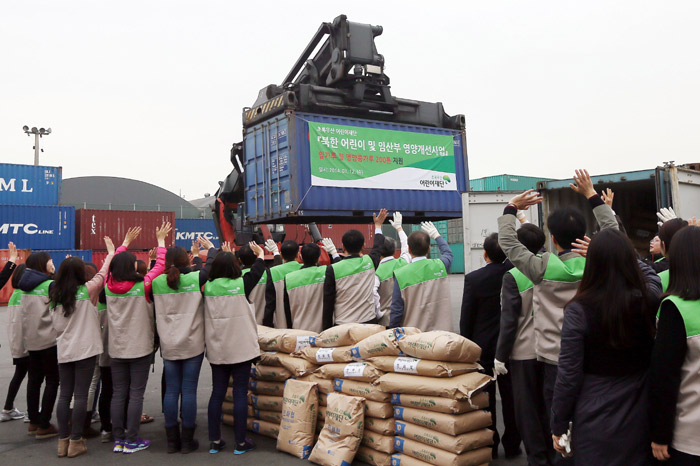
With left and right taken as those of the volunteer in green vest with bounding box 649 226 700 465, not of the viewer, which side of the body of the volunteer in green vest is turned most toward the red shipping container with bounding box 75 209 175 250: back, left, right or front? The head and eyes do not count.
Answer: front

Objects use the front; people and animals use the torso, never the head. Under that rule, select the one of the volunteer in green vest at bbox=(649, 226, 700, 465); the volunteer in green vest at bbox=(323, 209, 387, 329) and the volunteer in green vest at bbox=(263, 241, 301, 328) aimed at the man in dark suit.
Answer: the volunteer in green vest at bbox=(649, 226, 700, 465)

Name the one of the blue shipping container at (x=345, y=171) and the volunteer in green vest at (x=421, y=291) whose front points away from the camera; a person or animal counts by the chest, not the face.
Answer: the volunteer in green vest

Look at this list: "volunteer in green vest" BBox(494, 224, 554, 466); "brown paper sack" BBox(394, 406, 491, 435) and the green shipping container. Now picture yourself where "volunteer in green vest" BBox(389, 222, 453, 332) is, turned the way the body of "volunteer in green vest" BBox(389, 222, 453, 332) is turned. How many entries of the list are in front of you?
1

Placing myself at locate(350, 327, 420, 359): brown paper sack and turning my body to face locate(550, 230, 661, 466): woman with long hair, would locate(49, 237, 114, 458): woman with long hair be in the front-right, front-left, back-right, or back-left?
back-right

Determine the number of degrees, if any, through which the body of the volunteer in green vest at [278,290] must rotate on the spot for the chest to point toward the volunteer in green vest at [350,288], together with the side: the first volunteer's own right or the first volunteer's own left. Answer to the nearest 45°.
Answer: approximately 135° to the first volunteer's own right

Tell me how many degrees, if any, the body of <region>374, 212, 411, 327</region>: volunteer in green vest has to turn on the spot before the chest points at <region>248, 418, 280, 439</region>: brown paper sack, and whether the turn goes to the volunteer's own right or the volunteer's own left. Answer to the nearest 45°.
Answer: approximately 135° to the volunteer's own left

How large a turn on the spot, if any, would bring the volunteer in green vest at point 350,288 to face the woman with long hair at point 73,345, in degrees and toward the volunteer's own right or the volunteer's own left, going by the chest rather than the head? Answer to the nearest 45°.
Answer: approximately 90° to the volunteer's own left

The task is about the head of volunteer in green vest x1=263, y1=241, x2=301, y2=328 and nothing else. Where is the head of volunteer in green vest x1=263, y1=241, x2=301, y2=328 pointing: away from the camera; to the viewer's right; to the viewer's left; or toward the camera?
away from the camera

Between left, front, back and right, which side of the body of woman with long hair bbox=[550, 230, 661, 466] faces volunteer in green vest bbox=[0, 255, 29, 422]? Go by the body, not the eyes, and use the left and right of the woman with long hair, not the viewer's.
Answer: left

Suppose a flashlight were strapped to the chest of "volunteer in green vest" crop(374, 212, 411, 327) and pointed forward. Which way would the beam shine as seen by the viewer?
away from the camera

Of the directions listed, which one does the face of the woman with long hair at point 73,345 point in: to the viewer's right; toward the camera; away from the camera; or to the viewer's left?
away from the camera

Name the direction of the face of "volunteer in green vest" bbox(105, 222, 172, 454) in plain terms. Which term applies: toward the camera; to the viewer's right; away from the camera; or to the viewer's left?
away from the camera

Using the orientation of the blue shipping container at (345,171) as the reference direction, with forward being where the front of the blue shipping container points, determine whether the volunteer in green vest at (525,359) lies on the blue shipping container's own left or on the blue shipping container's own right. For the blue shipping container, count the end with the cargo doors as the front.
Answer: on the blue shipping container's own left

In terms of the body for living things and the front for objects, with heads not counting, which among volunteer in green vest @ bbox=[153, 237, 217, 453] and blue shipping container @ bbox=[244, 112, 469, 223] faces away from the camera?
the volunteer in green vest

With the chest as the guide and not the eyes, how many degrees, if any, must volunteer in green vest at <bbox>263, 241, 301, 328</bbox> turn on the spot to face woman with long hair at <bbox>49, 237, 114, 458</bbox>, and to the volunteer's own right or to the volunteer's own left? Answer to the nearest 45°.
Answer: approximately 135° to the volunteer's own left

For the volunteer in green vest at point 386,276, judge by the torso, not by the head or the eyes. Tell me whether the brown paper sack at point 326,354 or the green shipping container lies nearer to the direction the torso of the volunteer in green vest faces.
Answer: the green shipping container

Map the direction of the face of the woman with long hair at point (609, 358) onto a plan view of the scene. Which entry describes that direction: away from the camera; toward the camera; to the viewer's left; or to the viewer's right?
away from the camera

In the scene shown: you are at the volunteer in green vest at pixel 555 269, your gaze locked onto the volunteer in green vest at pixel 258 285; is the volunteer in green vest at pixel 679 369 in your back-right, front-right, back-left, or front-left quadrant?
back-left

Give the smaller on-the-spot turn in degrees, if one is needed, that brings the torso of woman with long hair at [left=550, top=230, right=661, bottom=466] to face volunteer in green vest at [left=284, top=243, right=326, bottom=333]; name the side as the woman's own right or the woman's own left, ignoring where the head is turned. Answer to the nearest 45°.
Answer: approximately 45° to the woman's own left

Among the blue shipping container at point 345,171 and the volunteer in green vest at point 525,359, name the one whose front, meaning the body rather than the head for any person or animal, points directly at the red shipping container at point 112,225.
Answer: the volunteer in green vest

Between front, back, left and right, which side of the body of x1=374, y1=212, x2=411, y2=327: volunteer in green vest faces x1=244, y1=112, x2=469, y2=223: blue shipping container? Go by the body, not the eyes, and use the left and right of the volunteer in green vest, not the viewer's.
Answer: front

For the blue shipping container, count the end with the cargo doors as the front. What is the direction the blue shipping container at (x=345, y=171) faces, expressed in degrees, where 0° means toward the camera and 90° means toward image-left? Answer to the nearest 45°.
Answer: approximately 45°
